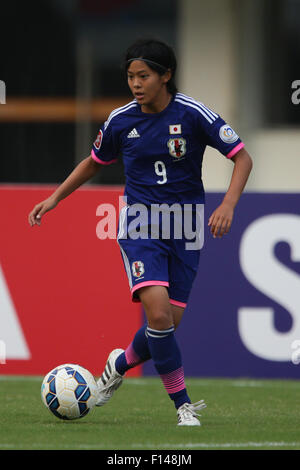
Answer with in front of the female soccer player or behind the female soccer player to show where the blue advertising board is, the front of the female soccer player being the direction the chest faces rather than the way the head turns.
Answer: behind

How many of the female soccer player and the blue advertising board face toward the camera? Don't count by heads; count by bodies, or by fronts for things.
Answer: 2

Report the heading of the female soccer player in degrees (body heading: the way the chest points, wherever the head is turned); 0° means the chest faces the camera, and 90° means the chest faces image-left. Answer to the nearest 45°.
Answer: approximately 0°

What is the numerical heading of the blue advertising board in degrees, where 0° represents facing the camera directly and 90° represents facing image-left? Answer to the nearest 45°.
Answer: approximately 0°

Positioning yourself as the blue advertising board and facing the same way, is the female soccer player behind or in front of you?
in front
